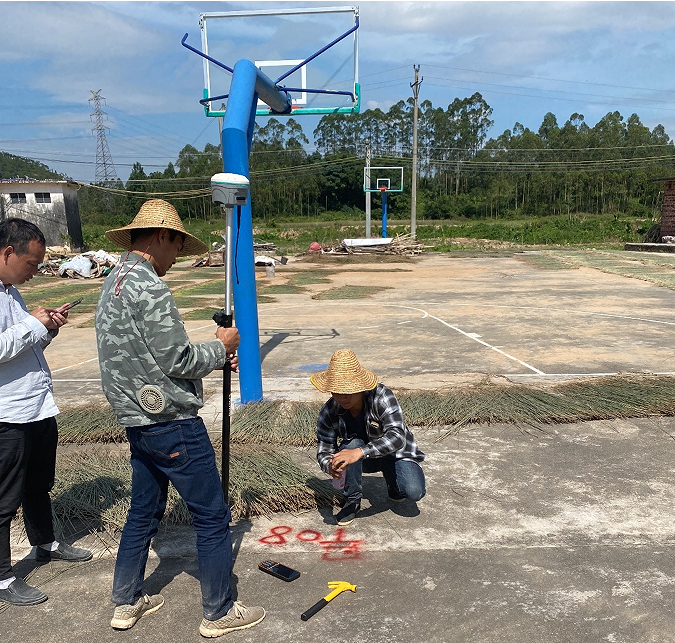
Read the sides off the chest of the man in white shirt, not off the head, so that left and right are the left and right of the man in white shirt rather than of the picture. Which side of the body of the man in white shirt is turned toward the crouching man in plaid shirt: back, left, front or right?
front

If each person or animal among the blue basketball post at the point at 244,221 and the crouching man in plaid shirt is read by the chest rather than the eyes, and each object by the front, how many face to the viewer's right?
0

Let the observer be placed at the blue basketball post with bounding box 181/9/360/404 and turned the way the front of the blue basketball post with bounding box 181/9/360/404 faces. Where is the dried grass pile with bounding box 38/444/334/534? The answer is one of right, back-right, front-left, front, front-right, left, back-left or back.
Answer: back

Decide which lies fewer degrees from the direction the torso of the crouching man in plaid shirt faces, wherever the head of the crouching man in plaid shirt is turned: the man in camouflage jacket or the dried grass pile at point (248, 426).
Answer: the man in camouflage jacket

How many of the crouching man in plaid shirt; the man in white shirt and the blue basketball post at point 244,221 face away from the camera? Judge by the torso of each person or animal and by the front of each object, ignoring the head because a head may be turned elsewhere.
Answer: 1

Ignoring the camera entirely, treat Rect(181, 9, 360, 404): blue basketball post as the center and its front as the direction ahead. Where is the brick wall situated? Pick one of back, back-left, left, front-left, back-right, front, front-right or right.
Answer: front-right

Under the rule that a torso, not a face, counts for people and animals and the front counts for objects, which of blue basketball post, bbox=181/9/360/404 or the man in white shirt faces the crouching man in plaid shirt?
the man in white shirt

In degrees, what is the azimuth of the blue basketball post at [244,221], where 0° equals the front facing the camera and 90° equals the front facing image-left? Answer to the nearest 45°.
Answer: approximately 180°

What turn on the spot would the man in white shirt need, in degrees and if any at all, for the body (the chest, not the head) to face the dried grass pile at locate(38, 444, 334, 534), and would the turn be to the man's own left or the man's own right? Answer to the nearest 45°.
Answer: approximately 45° to the man's own left

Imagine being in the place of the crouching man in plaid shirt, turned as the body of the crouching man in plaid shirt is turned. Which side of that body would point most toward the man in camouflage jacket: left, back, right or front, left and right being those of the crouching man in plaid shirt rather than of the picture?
front

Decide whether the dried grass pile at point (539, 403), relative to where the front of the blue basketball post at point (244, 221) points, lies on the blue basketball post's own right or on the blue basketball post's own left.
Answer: on the blue basketball post's own right

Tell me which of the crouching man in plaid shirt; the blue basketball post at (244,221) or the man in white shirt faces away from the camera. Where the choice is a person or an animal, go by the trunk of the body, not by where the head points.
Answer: the blue basketball post

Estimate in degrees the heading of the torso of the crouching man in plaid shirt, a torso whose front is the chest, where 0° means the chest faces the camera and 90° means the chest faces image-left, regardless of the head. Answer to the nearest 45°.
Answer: approximately 45°

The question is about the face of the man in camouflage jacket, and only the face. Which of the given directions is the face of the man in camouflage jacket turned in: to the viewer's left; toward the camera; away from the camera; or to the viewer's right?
to the viewer's right

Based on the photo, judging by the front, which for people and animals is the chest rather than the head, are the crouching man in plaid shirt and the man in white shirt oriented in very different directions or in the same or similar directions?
very different directions

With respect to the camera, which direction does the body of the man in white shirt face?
to the viewer's right
